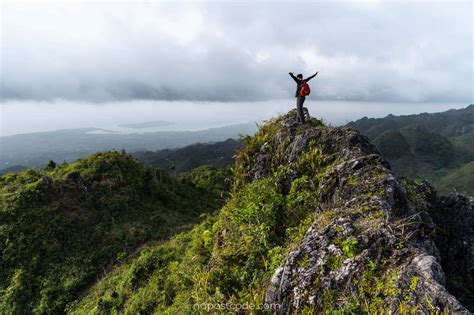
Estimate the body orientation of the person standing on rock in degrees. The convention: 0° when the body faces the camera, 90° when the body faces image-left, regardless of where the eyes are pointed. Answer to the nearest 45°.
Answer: approximately 135°
